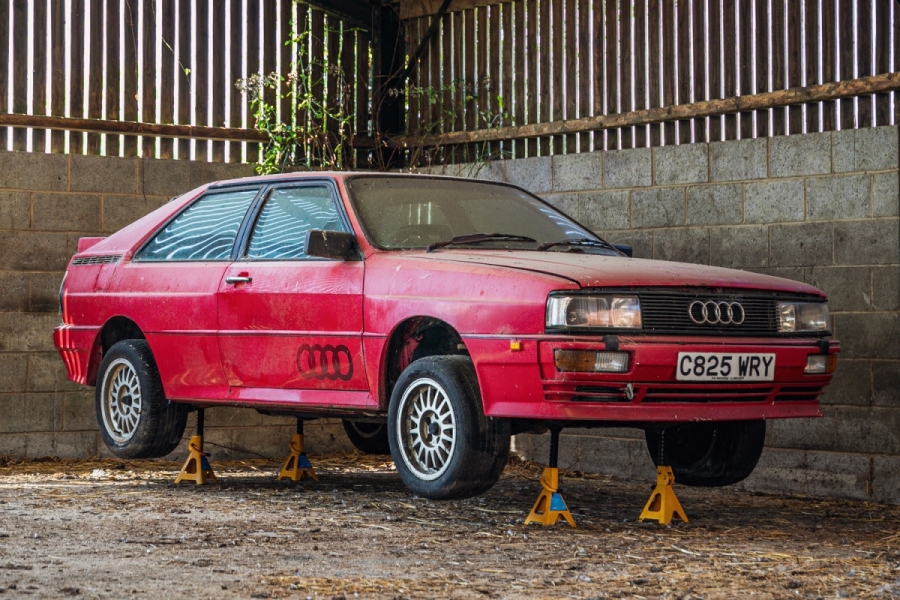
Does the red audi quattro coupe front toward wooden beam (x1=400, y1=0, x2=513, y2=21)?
no

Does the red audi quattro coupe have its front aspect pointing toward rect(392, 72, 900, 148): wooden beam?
no

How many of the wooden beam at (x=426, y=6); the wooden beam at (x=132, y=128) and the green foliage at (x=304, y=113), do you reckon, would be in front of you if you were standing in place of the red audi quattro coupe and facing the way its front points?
0

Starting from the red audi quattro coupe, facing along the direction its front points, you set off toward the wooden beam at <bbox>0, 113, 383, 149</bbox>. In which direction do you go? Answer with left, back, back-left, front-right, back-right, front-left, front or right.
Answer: back

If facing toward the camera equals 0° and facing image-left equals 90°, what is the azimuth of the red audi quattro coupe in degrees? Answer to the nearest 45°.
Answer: approximately 315°

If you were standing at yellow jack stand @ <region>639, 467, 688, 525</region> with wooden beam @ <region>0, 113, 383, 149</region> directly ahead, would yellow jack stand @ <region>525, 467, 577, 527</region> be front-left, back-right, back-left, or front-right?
front-left

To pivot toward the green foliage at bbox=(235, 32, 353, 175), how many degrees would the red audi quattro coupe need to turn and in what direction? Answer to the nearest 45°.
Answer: approximately 135° to its left
